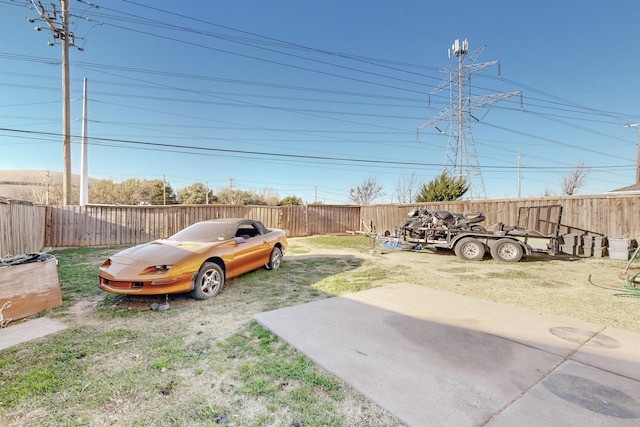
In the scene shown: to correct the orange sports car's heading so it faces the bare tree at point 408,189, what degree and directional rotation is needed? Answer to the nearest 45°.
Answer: approximately 180°

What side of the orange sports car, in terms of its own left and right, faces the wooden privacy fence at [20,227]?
right

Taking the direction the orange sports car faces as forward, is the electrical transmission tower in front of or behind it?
behind

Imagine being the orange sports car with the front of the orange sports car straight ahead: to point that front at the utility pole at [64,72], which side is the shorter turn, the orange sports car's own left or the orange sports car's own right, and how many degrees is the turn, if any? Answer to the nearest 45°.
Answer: approximately 90° to the orange sports car's own right

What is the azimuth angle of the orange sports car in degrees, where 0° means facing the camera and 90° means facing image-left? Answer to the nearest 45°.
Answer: approximately 45°

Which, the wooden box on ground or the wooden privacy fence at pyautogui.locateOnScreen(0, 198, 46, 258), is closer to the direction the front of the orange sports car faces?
the wooden box on ground

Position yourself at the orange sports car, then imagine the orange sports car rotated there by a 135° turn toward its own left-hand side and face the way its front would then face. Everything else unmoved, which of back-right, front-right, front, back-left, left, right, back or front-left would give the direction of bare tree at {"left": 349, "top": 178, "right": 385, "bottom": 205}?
front-left

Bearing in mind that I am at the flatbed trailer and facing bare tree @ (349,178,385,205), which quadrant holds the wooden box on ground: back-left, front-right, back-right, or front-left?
back-left

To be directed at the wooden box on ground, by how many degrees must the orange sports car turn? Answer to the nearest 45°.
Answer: approximately 45° to its right

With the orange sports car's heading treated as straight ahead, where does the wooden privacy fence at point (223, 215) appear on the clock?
The wooden privacy fence is roughly at 5 o'clock from the orange sports car.
